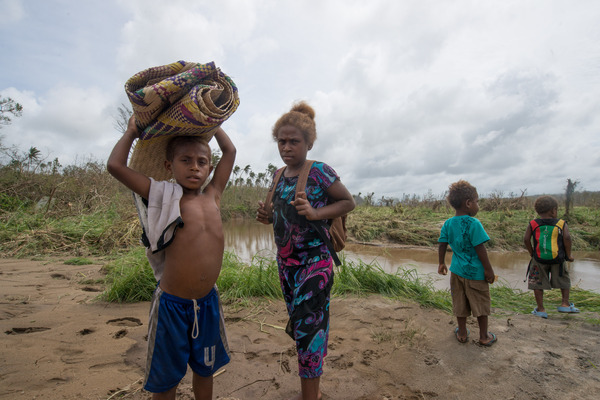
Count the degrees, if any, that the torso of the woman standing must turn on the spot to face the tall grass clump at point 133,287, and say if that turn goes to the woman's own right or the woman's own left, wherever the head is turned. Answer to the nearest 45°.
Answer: approximately 90° to the woman's own right

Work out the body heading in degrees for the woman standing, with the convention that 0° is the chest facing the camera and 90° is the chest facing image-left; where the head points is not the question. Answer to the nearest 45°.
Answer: approximately 45°

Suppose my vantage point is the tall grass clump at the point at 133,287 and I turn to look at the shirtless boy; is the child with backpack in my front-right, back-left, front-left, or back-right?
front-left

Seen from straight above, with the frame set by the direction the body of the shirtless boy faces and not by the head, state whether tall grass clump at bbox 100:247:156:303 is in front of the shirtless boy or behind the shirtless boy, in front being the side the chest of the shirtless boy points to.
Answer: behind

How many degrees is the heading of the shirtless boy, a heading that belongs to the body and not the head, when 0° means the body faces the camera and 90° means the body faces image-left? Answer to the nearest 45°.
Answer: approximately 315°

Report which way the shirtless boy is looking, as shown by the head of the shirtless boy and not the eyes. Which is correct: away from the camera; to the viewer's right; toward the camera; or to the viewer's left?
toward the camera

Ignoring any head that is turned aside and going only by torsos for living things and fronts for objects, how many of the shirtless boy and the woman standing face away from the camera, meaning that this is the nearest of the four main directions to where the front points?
0

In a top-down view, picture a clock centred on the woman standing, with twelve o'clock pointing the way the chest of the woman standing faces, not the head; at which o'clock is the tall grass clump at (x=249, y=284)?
The tall grass clump is roughly at 4 o'clock from the woman standing.
